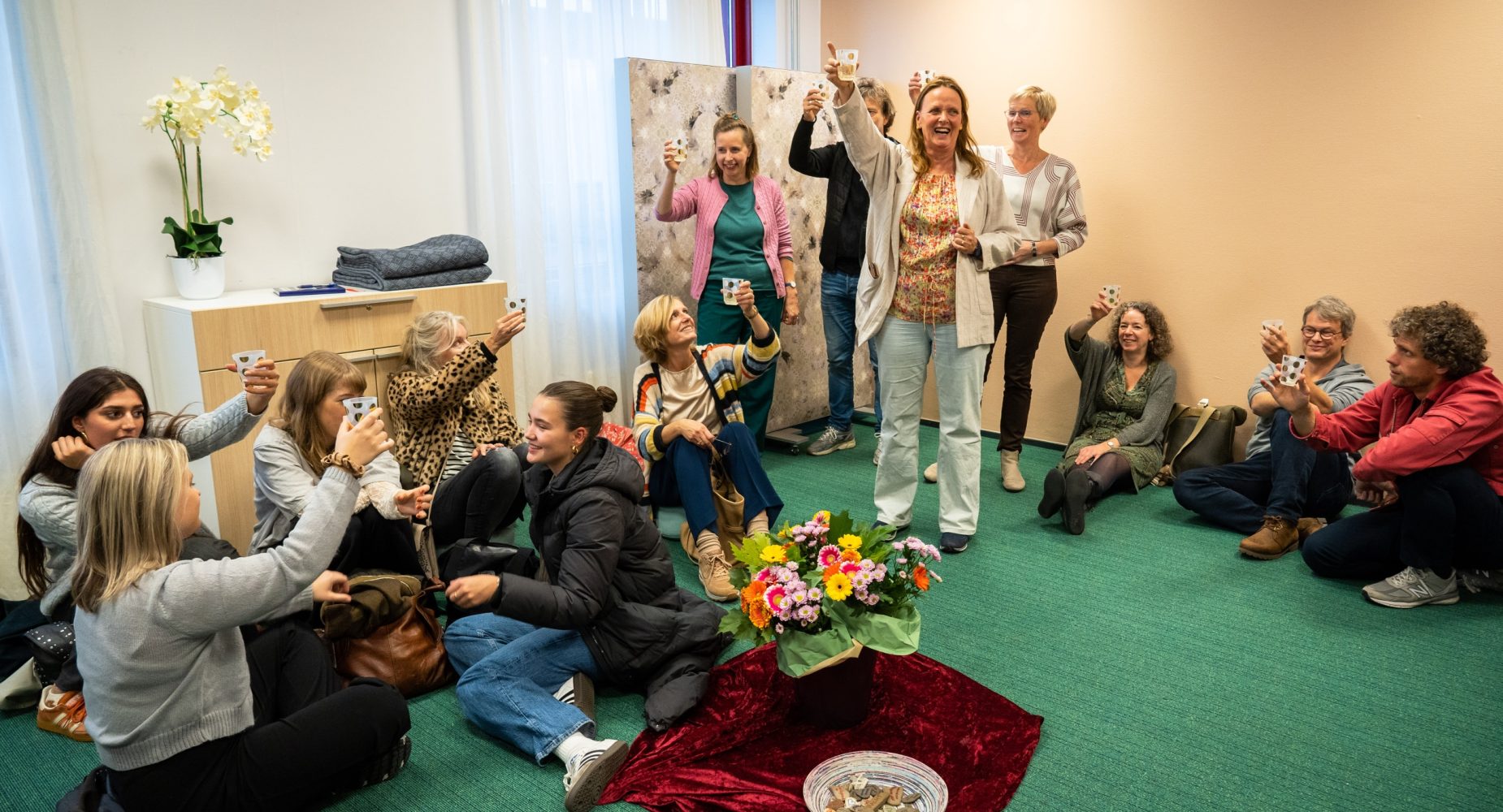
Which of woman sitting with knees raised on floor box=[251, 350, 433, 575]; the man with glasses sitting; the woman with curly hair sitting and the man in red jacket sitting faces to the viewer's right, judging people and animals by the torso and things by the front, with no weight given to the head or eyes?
the woman sitting with knees raised on floor

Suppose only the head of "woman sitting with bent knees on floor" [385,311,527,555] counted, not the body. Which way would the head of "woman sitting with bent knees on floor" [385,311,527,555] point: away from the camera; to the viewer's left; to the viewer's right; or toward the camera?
to the viewer's right

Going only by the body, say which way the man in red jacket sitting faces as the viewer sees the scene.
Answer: to the viewer's left

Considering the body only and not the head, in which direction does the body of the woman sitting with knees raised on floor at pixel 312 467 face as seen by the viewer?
to the viewer's right

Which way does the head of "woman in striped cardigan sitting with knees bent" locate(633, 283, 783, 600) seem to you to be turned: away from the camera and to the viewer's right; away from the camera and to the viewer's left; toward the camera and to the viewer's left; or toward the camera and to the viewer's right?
toward the camera and to the viewer's right

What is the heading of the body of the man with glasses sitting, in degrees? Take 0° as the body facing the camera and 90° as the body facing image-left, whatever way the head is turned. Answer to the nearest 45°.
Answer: approximately 45°

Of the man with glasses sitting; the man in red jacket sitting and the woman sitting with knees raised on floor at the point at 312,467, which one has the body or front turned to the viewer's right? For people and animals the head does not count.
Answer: the woman sitting with knees raised on floor

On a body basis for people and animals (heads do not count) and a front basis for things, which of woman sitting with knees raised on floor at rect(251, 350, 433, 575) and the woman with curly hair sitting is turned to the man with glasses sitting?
the woman sitting with knees raised on floor
